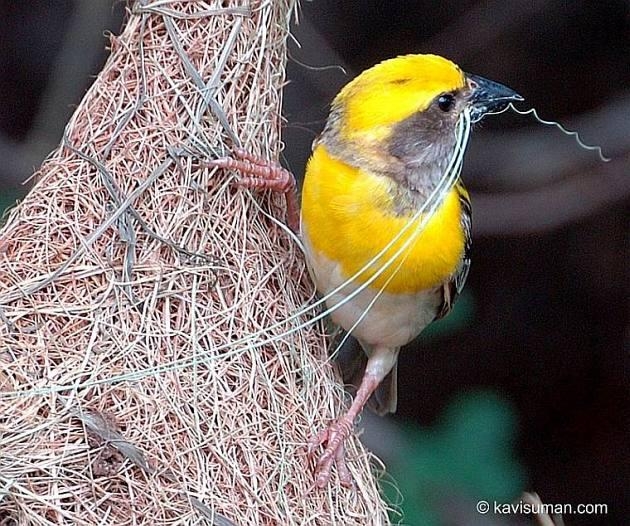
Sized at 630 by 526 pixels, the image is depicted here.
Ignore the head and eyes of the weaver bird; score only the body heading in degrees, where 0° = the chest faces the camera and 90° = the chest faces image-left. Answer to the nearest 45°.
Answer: approximately 0°
